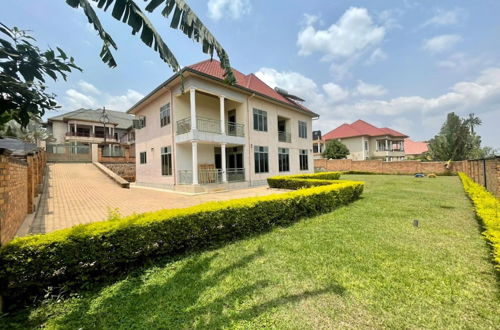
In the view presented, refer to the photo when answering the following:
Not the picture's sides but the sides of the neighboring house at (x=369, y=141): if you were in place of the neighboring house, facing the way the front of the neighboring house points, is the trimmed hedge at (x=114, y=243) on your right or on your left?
on your right

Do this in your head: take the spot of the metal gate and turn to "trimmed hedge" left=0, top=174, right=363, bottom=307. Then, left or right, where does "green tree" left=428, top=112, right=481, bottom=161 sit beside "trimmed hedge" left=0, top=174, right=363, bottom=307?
left

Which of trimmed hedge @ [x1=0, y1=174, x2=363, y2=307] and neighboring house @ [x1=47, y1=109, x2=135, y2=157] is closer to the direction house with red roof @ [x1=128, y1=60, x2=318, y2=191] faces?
the trimmed hedge

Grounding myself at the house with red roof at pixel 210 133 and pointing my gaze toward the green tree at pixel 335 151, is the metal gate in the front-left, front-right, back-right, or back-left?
back-left

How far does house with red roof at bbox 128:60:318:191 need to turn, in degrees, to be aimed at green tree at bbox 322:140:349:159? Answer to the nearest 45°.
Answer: approximately 90° to its left

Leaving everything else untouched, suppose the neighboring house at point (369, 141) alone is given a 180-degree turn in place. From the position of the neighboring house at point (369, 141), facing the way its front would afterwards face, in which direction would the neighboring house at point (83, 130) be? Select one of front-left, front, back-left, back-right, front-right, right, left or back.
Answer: left

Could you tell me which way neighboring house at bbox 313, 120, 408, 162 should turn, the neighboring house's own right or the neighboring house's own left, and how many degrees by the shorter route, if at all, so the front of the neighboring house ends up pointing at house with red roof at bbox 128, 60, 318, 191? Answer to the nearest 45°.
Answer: approximately 45° to the neighboring house's own right

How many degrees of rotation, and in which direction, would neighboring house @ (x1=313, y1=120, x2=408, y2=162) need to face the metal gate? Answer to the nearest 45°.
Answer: approximately 90° to its right
